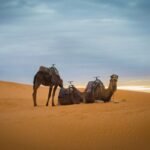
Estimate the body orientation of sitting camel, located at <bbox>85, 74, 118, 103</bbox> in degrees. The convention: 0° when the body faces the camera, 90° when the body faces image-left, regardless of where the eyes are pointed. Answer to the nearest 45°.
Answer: approximately 270°

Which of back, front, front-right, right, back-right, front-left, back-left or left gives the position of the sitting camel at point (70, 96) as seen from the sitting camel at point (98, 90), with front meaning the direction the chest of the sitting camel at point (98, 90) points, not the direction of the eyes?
back
